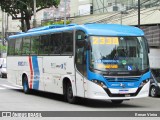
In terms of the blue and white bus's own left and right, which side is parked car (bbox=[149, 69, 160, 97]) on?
on its left

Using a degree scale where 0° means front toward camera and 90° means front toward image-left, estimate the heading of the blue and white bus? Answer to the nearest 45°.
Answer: approximately 315°
